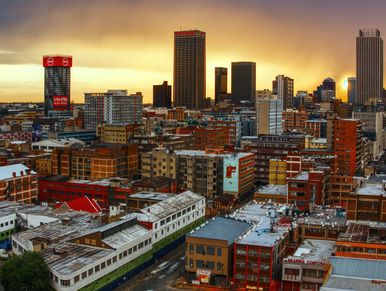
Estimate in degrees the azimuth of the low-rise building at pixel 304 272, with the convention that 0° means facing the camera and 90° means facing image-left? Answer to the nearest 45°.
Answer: approximately 0°

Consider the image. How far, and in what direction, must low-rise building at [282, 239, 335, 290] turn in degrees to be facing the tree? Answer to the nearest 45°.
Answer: approximately 90° to its right
